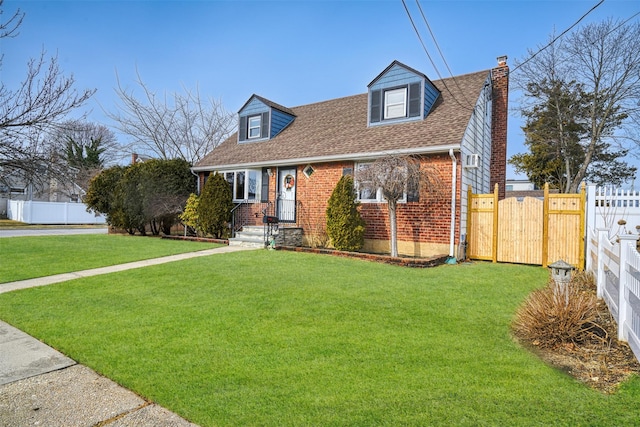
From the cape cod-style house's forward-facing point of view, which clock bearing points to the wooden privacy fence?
The wooden privacy fence is roughly at 9 o'clock from the cape cod-style house.

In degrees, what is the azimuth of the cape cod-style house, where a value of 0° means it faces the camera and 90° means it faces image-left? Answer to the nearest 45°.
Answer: approximately 45°

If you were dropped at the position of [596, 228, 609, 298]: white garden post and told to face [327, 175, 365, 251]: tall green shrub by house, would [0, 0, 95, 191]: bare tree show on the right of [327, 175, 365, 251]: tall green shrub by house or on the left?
left

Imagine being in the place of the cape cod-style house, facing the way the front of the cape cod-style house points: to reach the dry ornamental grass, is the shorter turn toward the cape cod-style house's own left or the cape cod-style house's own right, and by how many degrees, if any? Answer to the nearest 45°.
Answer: approximately 45° to the cape cod-style house's own left

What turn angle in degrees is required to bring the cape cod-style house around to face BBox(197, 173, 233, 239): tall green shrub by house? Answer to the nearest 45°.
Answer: approximately 45° to its right

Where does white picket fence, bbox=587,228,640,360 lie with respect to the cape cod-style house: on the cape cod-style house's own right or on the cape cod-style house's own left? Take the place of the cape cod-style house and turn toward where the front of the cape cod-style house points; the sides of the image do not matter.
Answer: on the cape cod-style house's own left

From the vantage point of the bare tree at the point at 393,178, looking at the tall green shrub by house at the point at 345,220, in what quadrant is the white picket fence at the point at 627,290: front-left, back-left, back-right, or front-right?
back-left

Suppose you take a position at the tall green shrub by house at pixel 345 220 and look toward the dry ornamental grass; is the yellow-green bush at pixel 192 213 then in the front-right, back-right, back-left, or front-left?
back-right
